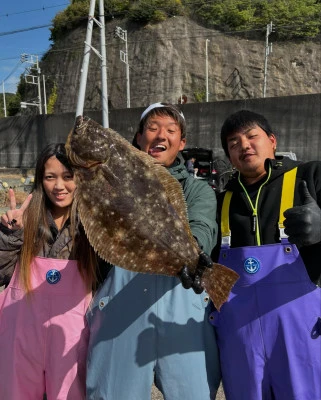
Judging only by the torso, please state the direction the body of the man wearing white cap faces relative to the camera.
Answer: toward the camera

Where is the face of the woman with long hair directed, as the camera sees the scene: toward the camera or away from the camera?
toward the camera

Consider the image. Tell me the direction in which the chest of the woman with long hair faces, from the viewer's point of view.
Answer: toward the camera

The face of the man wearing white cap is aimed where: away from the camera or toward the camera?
toward the camera

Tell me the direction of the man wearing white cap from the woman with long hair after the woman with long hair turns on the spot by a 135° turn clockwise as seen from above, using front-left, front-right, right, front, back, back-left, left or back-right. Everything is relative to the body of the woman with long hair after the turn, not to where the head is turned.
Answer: back
